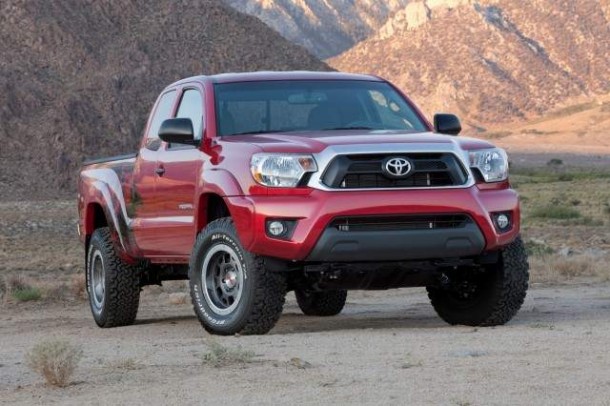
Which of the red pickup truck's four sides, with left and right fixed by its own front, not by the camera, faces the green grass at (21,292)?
back

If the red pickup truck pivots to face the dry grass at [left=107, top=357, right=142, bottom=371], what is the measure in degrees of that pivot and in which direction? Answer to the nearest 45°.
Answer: approximately 90° to its right

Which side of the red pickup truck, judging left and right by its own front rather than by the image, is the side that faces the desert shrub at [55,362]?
right

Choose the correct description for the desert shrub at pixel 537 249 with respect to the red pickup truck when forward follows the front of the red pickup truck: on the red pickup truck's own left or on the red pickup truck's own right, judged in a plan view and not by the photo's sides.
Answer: on the red pickup truck's own left

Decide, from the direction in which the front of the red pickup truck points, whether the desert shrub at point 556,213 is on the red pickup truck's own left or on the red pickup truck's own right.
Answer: on the red pickup truck's own left

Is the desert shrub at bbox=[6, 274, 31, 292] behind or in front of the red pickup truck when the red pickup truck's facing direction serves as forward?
behind
